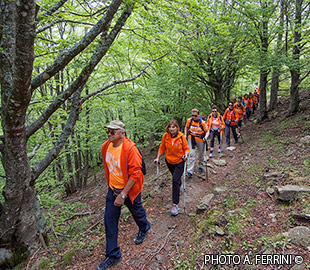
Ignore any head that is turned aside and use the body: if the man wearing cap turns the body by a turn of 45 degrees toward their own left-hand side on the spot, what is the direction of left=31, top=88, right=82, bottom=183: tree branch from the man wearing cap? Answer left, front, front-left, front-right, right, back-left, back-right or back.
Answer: back-right

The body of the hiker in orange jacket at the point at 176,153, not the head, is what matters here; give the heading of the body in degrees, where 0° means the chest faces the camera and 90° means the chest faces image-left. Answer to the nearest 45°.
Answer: approximately 0°

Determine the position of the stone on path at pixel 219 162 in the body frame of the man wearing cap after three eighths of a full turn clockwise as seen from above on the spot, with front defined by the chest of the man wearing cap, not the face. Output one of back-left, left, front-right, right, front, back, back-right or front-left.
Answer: front-right

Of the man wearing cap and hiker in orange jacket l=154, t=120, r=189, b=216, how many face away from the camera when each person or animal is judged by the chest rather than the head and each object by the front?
0

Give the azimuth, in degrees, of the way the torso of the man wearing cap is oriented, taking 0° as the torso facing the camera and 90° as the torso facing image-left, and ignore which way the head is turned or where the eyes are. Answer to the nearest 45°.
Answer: approximately 45°

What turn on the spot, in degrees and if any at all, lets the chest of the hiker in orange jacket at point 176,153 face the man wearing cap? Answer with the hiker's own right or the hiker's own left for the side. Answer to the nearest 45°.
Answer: approximately 45° to the hiker's own right

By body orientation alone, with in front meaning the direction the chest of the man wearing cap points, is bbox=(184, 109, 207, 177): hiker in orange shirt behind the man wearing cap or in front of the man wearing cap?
behind

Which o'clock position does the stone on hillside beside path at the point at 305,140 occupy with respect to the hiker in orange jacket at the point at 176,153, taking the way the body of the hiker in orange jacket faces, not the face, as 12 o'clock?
The stone on hillside beside path is roughly at 8 o'clock from the hiker in orange jacket.

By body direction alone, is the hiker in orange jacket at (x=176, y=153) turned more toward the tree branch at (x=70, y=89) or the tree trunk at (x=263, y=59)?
the tree branch

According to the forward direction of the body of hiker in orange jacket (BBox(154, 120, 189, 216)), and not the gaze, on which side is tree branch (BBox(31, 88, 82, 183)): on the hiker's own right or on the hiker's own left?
on the hiker's own right

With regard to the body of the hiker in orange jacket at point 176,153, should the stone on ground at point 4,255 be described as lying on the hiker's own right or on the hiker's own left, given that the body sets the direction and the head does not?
on the hiker's own right

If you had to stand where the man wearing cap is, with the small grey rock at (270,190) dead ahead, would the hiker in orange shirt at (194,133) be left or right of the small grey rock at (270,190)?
left
